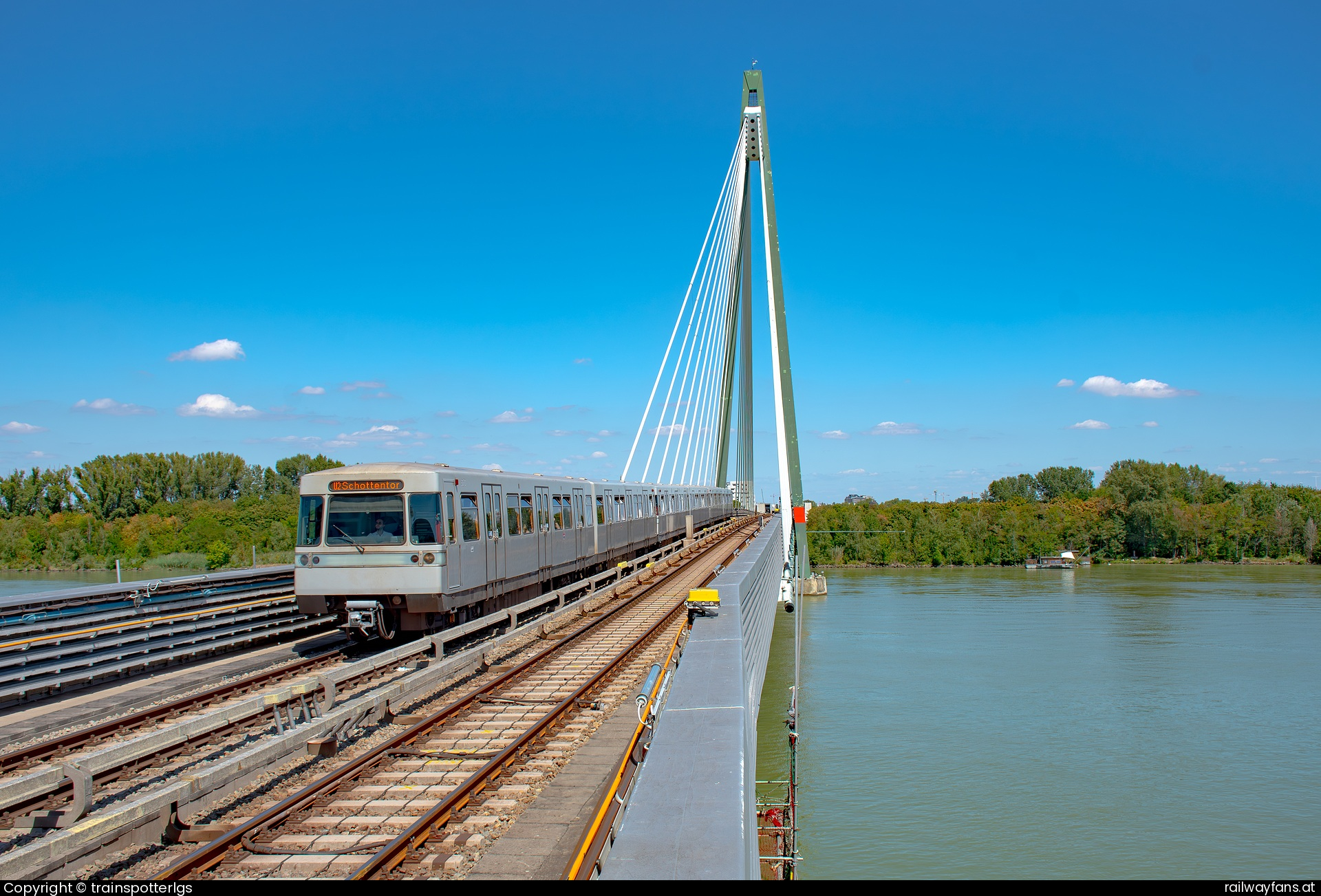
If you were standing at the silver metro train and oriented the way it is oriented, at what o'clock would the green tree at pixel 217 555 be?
The green tree is roughly at 4 o'clock from the silver metro train.

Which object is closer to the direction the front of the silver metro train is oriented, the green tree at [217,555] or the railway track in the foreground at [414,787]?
the railway track in the foreground

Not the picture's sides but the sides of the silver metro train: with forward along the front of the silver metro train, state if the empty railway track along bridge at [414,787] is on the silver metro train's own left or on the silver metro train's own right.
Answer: on the silver metro train's own left

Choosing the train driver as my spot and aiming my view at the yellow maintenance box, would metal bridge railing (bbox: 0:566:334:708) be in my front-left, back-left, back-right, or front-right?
back-right

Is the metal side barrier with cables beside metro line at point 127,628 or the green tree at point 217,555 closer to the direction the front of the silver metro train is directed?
the metal side barrier with cables beside metro line

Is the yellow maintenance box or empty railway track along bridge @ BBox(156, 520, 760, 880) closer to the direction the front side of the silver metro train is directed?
the empty railway track along bridge

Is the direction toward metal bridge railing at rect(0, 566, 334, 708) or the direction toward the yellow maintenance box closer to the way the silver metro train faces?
the metal bridge railing

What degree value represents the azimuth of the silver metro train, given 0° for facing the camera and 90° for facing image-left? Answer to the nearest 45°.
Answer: approximately 45°
